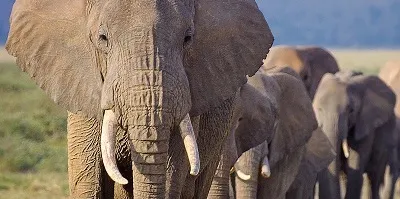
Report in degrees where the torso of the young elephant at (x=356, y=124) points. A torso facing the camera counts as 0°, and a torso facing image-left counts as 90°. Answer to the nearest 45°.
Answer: approximately 45°

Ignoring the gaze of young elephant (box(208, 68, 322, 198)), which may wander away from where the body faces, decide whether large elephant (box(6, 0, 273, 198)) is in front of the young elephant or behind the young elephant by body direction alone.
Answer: in front

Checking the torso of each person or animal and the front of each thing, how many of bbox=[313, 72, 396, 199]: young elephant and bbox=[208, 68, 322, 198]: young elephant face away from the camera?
0

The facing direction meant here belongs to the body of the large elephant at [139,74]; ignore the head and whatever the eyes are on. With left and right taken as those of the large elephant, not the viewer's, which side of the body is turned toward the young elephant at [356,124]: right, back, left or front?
back

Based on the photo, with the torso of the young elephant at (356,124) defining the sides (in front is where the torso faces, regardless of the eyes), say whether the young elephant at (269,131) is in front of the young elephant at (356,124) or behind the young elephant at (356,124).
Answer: in front

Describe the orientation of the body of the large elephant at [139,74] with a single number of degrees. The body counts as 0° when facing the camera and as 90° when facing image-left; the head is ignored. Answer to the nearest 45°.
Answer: approximately 0°

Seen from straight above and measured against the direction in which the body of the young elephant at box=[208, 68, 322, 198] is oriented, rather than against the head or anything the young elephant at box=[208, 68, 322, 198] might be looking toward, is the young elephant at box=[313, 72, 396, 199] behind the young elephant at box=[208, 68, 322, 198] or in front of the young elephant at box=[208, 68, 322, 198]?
behind

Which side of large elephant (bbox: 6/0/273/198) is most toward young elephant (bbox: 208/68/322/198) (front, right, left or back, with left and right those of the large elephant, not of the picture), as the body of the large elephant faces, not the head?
back

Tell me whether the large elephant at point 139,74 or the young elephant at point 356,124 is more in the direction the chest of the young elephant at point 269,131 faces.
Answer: the large elephant
